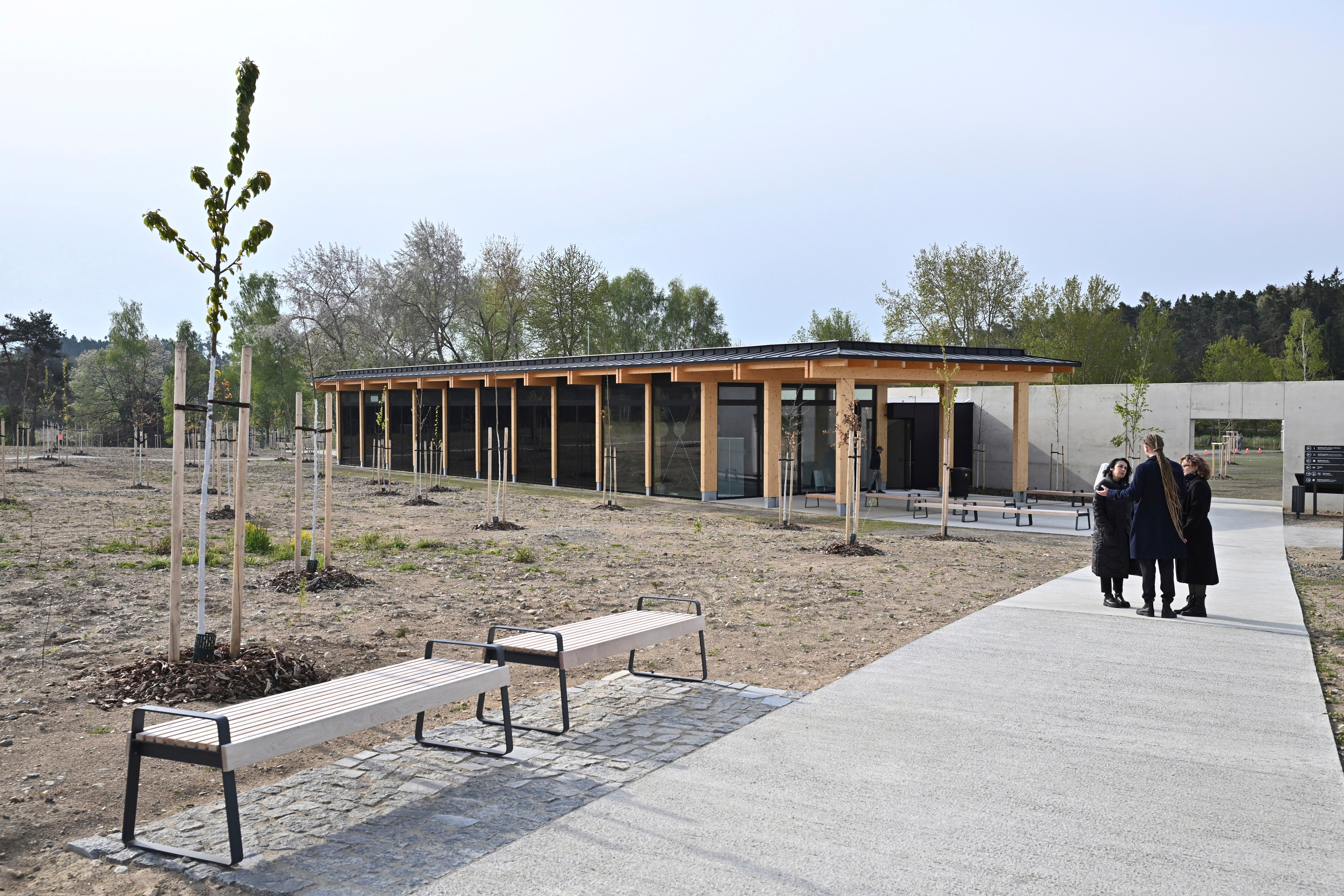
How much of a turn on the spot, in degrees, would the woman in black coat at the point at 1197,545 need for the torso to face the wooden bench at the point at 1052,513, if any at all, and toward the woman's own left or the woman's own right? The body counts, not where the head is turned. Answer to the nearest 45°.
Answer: approximately 90° to the woman's own right

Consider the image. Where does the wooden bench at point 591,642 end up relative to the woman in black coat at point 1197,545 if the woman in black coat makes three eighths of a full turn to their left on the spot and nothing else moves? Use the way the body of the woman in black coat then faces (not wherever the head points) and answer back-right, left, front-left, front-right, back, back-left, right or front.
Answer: right

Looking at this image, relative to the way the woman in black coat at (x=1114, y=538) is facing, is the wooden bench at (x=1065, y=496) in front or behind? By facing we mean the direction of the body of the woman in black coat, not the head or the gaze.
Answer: behind

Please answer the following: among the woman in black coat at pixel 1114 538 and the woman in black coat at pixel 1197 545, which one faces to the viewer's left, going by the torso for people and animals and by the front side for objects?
the woman in black coat at pixel 1197 545

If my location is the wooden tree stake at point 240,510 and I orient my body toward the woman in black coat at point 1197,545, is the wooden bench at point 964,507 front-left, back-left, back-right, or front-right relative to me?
front-left

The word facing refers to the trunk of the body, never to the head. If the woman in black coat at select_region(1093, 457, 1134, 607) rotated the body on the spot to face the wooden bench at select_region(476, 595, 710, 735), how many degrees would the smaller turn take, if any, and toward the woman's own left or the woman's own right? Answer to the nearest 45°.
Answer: approximately 90° to the woman's own right

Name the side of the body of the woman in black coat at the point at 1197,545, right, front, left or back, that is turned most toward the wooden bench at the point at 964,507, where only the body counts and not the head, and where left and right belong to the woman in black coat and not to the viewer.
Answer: right

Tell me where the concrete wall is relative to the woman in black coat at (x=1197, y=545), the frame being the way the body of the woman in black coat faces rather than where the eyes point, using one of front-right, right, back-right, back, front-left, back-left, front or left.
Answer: right

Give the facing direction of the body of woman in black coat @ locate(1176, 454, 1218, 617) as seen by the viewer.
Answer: to the viewer's left

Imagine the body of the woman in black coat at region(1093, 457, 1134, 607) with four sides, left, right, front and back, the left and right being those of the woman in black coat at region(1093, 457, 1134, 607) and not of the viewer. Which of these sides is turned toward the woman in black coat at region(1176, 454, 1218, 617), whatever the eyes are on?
front

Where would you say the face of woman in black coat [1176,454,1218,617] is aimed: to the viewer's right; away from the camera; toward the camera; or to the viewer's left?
to the viewer's left

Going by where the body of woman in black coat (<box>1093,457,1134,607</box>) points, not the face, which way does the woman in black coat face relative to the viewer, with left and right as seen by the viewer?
facing the viewer and to the right of the viewer

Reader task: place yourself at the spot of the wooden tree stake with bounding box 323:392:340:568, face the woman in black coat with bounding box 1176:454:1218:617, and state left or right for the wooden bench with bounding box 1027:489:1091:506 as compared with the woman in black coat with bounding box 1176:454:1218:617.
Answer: left

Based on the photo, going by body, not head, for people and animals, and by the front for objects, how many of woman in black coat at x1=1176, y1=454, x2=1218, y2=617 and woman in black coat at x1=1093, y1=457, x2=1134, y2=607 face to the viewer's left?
1
